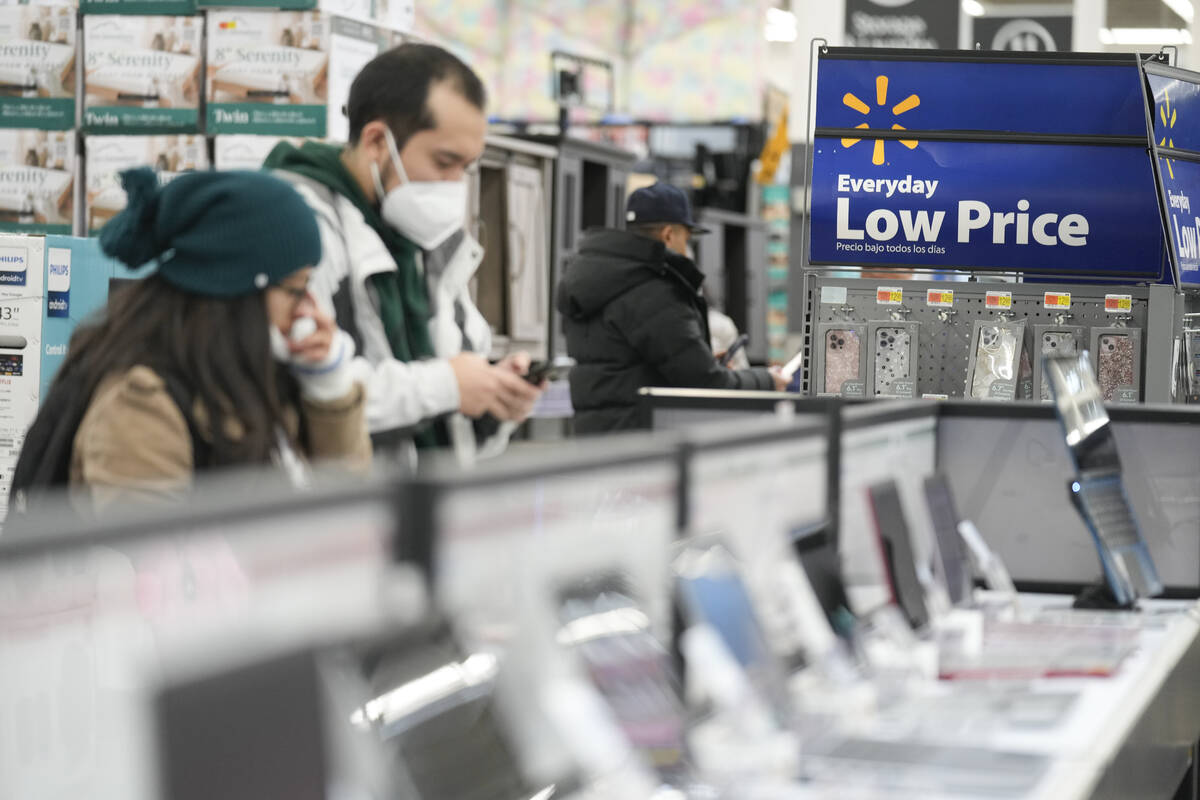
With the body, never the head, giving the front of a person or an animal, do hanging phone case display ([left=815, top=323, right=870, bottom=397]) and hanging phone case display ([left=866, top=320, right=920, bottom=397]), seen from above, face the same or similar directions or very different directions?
same or similar directions

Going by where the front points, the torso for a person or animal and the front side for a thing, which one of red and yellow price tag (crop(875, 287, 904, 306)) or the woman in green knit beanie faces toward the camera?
the red and yellow price tag

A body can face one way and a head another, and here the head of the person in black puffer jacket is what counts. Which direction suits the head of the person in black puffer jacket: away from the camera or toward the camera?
away from the camera

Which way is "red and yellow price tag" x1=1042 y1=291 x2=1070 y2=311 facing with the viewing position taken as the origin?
facing the viewer

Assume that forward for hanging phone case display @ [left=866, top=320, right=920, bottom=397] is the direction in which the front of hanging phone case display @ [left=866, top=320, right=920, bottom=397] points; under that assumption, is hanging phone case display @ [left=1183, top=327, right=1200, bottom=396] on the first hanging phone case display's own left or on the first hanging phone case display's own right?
on the first hanging phone case display's own left

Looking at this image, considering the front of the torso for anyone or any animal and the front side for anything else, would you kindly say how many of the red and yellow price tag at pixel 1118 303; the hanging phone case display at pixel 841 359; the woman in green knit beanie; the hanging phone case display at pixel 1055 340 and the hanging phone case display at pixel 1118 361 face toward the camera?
4

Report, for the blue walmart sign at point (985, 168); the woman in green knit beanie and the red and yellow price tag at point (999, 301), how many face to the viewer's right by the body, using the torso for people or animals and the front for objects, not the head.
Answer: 1

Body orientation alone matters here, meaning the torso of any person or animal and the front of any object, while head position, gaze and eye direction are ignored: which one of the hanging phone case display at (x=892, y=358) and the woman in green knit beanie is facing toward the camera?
the hanging phone case display

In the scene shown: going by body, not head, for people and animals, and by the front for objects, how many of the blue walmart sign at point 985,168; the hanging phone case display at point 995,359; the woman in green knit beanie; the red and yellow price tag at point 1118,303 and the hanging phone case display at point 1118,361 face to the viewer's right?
1

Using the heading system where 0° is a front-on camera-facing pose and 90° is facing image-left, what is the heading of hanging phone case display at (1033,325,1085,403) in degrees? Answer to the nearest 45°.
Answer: approximately 0°

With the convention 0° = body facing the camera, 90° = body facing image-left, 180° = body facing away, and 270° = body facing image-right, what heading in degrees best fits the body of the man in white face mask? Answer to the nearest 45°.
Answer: approximately 315°

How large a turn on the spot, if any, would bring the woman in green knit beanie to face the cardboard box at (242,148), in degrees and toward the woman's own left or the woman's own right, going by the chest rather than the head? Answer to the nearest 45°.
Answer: approximately 90° to the woman's own left

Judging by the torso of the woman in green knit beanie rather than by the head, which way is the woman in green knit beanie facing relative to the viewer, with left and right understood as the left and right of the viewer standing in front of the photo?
facing to the right of the viewer

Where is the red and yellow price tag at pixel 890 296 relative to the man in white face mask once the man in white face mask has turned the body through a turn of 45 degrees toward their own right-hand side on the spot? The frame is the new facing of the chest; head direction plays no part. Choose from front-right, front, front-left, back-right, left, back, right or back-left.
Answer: back-left

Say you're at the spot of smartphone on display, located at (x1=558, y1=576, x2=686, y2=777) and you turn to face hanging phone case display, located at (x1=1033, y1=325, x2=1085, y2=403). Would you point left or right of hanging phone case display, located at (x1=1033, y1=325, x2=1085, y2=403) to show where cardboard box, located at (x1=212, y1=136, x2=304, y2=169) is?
left

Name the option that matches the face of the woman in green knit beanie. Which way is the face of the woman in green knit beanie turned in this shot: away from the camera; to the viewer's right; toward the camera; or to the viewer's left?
to the viewer's right

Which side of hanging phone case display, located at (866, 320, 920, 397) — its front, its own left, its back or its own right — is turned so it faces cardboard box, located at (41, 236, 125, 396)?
right

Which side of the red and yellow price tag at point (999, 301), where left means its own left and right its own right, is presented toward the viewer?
front
